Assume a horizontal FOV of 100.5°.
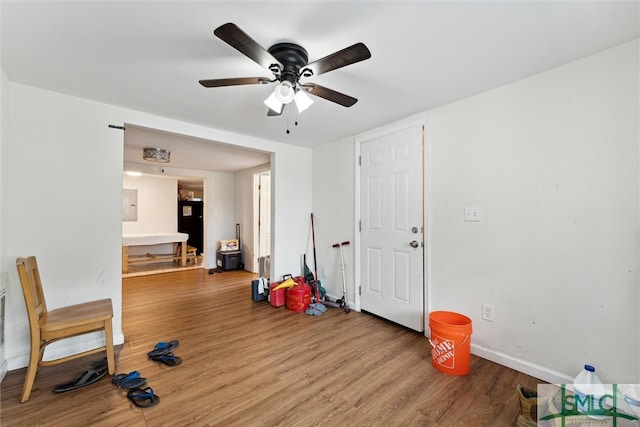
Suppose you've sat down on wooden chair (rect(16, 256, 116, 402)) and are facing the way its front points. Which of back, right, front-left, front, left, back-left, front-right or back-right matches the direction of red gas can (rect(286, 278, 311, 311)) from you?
front

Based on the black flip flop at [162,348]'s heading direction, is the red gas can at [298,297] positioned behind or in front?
behind

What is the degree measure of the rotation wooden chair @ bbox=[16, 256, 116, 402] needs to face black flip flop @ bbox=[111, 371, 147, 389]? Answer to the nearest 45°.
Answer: approximately 45° to its right

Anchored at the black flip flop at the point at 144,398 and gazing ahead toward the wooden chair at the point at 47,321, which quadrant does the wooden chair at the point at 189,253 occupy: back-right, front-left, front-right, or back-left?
front-right

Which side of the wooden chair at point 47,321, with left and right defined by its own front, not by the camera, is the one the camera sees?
right

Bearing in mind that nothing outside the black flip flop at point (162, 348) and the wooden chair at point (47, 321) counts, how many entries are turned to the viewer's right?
1

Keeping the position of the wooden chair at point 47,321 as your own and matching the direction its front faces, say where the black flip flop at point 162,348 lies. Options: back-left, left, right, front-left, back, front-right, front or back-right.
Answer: front
